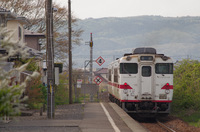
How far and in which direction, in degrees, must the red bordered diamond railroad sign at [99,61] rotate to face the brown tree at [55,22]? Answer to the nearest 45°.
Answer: approximately 135° to its right

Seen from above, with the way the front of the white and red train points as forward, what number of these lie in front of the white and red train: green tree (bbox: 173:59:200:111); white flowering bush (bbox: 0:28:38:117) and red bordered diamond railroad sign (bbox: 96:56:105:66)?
1

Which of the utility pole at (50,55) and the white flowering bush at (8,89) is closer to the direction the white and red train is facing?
the white flowering bush

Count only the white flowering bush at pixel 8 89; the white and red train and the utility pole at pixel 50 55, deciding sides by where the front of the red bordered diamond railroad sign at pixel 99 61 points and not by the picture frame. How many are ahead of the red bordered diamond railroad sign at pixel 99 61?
3

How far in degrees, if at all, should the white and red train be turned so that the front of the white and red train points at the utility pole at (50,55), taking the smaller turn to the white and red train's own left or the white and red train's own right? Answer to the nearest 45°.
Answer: approximately 45° to the white and red train's own right

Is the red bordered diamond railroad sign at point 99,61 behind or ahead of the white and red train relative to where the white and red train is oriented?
behind

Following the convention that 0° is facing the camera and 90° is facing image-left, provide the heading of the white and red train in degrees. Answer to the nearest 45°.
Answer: approximately 0°

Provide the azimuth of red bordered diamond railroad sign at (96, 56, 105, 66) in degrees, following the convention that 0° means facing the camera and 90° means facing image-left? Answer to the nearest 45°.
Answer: approximately 0°

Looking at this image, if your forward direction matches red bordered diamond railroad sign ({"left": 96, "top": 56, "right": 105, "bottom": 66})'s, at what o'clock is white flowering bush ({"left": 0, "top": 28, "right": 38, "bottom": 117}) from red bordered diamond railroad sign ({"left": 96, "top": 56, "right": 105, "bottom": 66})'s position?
The white flowering bush is roughly at 12 o'clock from the red bordered diamond railroad sign.

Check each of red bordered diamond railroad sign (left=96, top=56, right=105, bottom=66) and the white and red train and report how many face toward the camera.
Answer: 2
